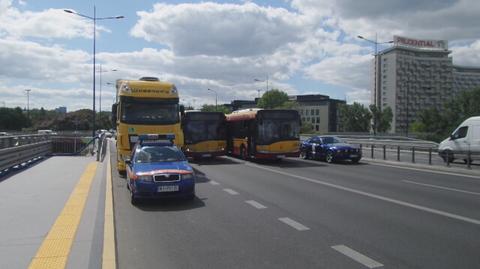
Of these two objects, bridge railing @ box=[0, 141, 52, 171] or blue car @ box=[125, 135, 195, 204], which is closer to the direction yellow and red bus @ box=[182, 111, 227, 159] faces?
the blue car

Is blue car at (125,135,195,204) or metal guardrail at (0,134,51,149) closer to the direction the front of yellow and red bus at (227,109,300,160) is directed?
the blue car

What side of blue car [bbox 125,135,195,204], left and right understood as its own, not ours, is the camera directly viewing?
front

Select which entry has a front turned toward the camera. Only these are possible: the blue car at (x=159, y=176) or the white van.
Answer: the blue car

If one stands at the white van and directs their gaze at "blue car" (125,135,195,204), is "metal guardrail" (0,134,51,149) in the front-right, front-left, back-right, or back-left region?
front-right

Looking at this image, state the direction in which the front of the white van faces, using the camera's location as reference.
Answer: facing to the left of the viewer

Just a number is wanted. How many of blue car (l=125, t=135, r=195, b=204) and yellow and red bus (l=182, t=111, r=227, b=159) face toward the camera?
2

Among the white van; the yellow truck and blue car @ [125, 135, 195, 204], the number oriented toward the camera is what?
2

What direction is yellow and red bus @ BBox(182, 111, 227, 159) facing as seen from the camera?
toward the camera
